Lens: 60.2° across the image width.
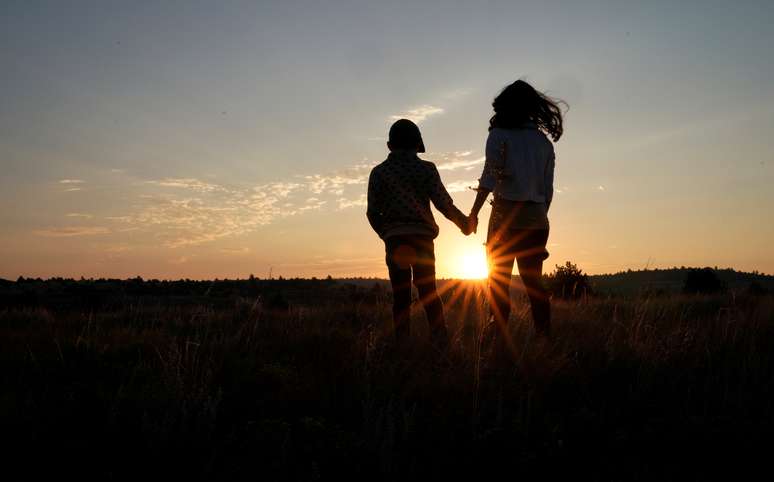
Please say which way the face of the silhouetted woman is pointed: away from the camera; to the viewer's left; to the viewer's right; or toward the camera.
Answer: away from the camera

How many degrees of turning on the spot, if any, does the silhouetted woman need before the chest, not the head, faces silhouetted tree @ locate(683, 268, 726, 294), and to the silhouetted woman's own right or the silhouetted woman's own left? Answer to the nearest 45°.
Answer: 0° — they already face it

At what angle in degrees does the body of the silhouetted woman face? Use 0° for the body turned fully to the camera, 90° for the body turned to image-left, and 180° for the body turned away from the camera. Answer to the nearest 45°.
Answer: approximately 180°

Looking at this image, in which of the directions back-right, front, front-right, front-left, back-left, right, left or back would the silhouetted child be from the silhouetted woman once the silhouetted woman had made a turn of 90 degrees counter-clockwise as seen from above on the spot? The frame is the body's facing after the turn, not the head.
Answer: front

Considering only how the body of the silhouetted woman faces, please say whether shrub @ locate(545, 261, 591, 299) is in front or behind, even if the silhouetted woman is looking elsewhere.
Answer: in front
